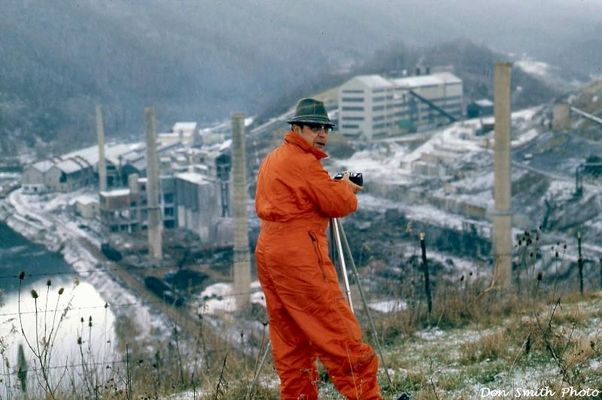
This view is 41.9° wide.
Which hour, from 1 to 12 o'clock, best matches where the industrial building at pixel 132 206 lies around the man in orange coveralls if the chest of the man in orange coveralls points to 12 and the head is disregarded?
The industrial building is roughly at 10 o'clock from the man in orange coveralls.

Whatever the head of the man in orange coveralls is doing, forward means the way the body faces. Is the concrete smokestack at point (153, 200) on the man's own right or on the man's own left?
on the man's own left

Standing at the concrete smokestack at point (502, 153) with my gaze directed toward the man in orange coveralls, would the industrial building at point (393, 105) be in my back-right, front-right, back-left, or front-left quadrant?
back-right

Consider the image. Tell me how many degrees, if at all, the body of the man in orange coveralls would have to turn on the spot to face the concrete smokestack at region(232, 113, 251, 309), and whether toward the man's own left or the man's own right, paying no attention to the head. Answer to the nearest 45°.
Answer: approximately 45° to the man's own left

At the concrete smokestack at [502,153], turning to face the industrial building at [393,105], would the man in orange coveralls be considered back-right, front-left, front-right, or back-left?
back-left

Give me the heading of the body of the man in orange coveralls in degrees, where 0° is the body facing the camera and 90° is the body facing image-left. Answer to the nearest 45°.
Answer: approximately 225°

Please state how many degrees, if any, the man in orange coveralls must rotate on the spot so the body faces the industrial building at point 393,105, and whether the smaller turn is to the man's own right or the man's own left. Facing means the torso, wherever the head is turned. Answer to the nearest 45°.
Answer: approximately 45° to the man's own left
